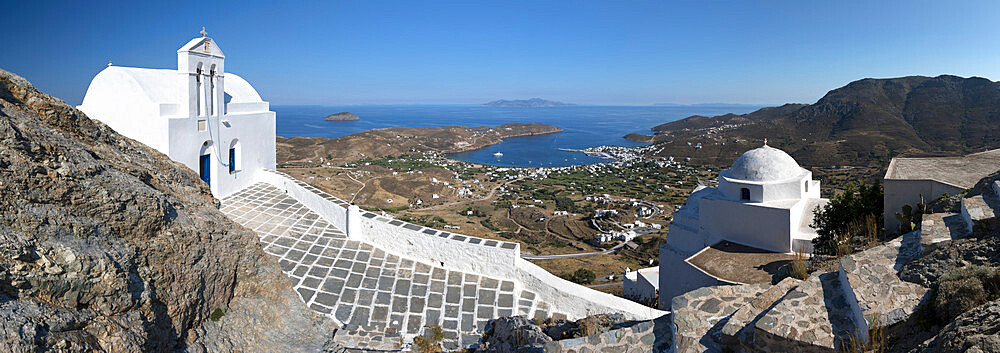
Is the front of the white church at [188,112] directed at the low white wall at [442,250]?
yes

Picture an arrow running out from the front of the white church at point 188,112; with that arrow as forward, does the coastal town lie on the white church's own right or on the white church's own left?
on the white church's own left

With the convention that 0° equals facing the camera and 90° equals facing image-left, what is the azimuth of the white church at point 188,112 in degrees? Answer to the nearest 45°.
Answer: approximately 315°

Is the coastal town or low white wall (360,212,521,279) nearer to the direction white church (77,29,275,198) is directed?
the low white wall

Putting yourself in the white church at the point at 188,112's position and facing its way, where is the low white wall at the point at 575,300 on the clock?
The low white wall is roughly at 12 o'clock from the white church.
